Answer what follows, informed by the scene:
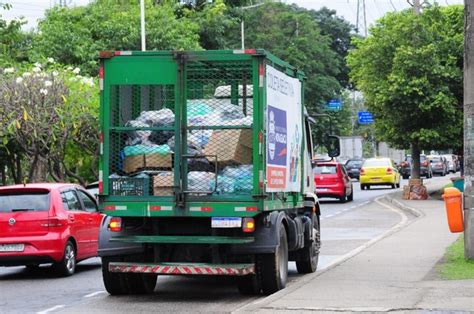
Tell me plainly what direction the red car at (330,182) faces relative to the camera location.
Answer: facing away from the viewer

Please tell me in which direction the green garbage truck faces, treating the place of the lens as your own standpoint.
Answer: facing away from the viewer

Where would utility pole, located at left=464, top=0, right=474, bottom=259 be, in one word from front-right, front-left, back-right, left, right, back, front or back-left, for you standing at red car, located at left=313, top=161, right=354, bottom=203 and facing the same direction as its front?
back

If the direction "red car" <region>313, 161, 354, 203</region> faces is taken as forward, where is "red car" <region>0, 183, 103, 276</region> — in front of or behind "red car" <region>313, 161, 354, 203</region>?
behind

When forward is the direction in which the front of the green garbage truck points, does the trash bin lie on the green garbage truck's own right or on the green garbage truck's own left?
on the green garbage truck's own right

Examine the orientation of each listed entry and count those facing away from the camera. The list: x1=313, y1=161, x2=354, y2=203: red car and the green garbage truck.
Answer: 2

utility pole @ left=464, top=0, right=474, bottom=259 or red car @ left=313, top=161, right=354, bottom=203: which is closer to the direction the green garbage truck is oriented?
the red car

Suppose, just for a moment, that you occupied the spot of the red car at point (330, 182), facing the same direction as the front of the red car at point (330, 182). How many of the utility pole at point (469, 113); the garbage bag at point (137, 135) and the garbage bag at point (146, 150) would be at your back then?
3
